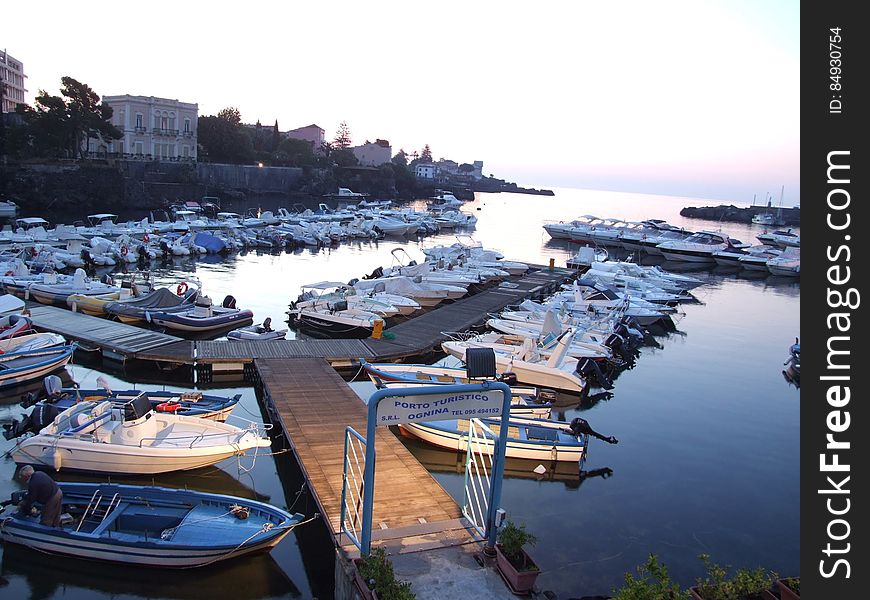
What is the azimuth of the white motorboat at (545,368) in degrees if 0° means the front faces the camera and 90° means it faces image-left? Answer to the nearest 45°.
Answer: approximately 135°

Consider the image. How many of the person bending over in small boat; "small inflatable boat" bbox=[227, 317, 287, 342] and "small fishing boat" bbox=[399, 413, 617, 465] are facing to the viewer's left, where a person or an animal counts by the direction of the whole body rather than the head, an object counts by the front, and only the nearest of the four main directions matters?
3

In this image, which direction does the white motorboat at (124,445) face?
to the viewer's right

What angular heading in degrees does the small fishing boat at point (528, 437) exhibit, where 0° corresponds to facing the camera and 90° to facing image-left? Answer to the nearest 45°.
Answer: approximately 90°

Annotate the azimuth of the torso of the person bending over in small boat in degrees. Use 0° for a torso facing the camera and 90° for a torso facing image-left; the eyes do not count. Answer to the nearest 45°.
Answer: approximately 90°

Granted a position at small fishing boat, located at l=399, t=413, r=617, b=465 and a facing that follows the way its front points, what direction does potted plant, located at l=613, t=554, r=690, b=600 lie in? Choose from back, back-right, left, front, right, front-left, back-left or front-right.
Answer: left

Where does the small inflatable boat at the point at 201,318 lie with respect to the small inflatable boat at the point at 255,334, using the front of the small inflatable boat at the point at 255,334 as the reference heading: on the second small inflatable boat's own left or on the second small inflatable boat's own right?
on the second small inflatable boat's own right

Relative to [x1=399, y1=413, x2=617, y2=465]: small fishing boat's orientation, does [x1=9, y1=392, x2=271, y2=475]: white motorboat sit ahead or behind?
ahead
